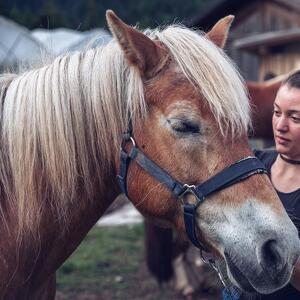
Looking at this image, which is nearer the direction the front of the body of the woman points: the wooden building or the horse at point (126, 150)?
the horse

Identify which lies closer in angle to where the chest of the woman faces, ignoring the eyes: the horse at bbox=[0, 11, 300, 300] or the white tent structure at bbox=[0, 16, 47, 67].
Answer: the horse

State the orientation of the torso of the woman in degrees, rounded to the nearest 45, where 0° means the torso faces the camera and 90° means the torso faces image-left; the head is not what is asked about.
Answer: approximately 45°

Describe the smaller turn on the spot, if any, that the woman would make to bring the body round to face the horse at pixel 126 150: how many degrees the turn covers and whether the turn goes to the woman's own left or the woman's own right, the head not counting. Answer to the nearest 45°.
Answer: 0° — they already face it

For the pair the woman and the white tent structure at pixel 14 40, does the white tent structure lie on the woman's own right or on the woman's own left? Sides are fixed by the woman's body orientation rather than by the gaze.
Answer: on the woman's own right

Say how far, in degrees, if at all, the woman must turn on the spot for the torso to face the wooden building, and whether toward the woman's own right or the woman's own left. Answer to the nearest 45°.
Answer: approximately 135° to the woman's own right
